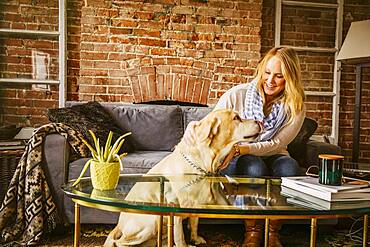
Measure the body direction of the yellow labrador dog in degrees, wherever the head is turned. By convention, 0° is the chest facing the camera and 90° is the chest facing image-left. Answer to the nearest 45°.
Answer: approximately 270°

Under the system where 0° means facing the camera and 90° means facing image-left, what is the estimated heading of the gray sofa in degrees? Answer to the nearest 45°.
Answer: approximately 0°

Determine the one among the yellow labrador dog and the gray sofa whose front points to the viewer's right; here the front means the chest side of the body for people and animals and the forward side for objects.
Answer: the yellow labrador dog

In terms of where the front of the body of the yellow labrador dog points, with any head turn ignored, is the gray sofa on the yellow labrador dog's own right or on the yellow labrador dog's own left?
on the yellow labrador dog's own left

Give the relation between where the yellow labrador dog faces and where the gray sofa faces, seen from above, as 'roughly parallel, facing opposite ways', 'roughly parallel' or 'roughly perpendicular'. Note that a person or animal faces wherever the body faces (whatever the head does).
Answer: roughly perpendicular

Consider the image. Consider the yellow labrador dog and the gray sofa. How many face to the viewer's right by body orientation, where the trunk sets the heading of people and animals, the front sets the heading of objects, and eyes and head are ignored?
1

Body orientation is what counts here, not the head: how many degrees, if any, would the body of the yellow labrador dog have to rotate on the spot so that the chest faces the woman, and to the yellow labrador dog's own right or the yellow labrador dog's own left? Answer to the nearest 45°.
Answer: approximately 45° to the yellow labrador dog's own left

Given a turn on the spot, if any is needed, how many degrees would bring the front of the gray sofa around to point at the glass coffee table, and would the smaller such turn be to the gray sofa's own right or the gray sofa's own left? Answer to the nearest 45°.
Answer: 0° — it already faces it

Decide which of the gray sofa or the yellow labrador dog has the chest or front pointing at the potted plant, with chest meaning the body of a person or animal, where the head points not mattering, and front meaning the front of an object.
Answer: the gray sofa

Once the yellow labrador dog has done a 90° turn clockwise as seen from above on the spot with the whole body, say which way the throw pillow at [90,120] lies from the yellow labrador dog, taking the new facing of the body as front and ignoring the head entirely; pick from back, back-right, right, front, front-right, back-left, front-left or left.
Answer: back-right
